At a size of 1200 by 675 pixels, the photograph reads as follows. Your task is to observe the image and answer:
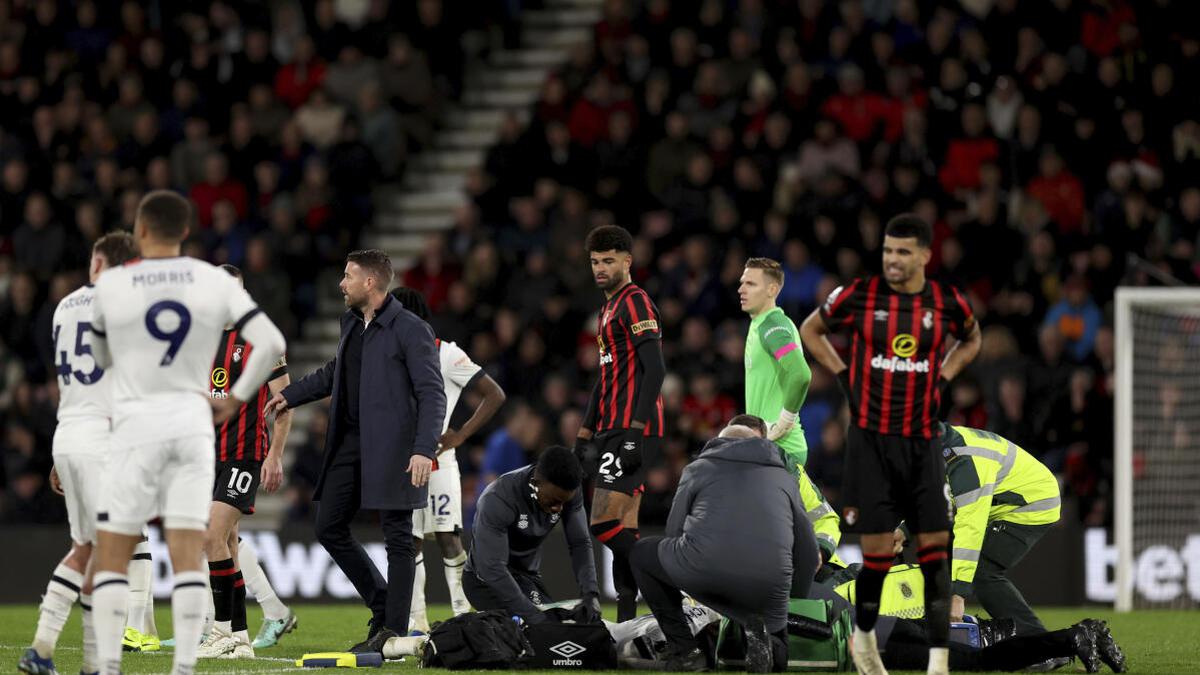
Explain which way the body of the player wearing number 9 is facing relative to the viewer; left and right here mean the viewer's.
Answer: facing away from the viewer

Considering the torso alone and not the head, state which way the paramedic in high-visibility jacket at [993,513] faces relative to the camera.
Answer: to the viewer's left

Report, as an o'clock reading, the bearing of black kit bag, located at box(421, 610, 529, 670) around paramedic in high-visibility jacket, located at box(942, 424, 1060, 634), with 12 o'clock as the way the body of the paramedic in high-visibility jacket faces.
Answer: The black kit bag is roughly at 11 o'clock from the paramedic in high-visibility jacket.

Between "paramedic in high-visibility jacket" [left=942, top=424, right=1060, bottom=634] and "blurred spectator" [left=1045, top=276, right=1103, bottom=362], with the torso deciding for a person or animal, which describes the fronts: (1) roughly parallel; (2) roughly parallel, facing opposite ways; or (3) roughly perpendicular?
roughly perpendicular

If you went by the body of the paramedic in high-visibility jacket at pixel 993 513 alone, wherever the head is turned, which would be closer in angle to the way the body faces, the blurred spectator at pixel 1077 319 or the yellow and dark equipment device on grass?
the yellow and dark equipment device on grass

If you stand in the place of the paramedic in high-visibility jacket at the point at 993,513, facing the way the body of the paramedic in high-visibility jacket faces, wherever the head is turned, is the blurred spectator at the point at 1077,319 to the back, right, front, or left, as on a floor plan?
right

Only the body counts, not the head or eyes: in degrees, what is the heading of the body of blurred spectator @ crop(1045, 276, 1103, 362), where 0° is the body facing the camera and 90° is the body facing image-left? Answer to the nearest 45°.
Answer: approximately 0°

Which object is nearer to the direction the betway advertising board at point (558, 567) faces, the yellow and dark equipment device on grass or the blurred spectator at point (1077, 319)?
the yellow and dark equipment device on grass

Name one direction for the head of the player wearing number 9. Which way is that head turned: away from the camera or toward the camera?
away from the camera

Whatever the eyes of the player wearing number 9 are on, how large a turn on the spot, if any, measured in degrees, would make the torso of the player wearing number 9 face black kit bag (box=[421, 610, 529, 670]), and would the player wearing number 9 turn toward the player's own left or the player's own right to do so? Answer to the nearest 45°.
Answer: approximately 45° to the player's own right

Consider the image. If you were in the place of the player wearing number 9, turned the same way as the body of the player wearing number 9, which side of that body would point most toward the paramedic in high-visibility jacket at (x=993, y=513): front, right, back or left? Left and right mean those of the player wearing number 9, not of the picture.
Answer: right
